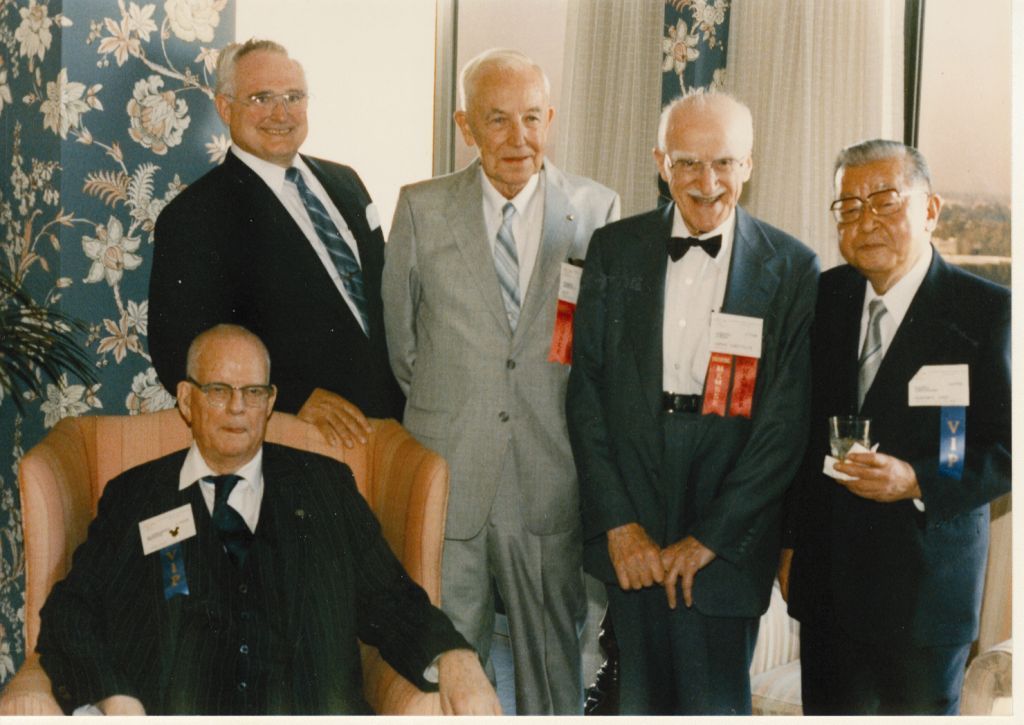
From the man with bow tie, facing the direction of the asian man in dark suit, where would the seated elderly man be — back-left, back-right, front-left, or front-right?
back-right

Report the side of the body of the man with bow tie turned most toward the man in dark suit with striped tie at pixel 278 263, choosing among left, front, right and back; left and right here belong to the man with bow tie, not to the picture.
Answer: right

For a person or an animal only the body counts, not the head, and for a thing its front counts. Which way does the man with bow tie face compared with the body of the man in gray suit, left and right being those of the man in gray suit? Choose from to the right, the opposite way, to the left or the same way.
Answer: the same way

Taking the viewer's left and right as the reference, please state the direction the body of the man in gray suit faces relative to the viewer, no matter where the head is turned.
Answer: facing the viewer

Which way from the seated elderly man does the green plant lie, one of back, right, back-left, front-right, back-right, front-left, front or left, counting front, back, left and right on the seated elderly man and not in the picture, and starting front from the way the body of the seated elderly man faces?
back-right

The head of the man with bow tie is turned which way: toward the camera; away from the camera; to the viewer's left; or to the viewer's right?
toward the camera

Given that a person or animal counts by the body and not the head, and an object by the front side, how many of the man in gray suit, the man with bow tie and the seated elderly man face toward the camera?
3

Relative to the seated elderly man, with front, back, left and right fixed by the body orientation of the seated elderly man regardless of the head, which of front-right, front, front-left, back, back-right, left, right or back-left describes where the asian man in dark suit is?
left

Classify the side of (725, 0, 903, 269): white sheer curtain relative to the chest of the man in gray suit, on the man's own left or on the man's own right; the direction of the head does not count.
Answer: on the man's own left

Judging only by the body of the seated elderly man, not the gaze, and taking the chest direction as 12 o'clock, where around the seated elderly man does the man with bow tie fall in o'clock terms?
The man with bow tie is roughly at 9 o'clock from the seated elderly man.

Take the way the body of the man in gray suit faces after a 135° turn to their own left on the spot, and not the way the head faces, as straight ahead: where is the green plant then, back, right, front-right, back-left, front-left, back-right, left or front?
back-left

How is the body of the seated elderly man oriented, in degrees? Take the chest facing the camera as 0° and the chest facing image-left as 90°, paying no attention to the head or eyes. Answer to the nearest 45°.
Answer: approximately 0°

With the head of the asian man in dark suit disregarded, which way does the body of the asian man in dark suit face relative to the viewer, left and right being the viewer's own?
facing the viewer and to the left of the viewer

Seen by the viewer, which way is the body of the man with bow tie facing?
toward the camera
